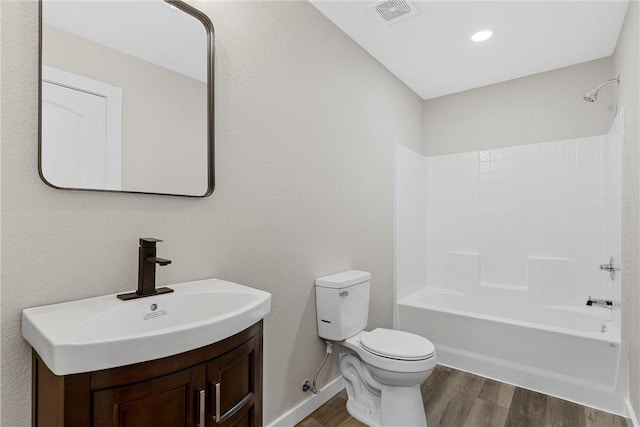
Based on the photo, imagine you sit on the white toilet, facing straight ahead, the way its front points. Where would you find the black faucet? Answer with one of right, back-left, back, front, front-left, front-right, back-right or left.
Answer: right

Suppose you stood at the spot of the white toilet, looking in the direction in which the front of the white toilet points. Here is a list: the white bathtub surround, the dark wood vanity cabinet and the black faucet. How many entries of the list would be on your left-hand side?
1

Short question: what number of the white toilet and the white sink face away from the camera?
0

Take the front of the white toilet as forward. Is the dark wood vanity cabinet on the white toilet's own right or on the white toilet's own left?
on the white toilet's own right

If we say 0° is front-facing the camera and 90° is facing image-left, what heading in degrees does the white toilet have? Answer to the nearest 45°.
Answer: approximately 315°

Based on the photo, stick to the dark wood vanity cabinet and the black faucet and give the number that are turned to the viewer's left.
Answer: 0

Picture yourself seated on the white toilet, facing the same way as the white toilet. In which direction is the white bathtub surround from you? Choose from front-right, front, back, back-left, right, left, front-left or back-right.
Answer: left
